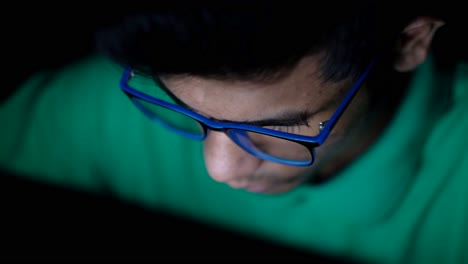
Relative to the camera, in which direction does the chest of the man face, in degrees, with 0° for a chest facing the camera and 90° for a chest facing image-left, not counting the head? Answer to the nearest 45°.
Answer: approximately 45°
